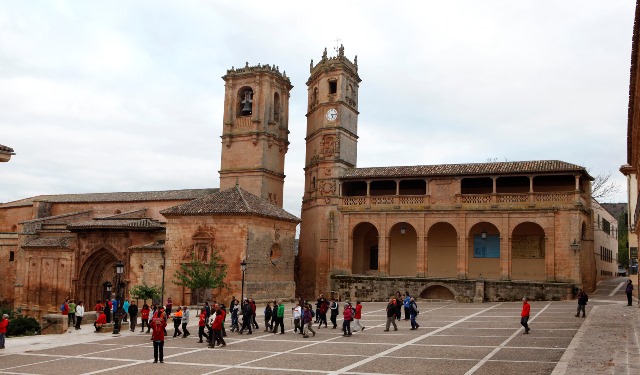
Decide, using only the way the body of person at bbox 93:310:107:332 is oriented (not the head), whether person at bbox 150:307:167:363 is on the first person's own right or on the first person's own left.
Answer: on the first person's own left

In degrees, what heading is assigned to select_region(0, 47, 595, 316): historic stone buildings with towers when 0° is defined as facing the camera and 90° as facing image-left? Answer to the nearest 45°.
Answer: approximately 0°

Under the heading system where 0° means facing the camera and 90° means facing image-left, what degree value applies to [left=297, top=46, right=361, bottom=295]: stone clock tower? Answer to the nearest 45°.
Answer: approximately 0°

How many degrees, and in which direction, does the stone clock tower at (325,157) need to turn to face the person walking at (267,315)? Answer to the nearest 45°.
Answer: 0° — it already faces them
